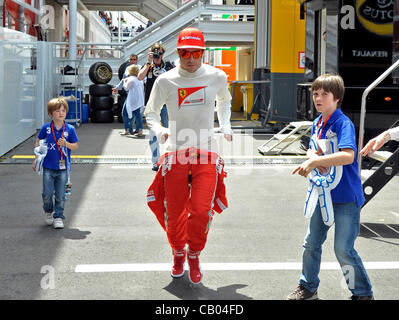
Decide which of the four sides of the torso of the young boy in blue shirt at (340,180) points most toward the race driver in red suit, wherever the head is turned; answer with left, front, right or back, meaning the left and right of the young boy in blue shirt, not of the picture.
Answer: right

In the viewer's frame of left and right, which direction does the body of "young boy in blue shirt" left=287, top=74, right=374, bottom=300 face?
facing the viewer and to the left of the viewer

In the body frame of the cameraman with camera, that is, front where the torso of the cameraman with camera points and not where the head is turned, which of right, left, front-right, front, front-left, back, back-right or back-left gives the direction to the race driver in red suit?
front

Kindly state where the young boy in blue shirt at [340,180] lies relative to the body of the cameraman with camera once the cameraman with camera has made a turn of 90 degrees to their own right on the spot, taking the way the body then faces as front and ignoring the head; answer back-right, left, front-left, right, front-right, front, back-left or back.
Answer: left

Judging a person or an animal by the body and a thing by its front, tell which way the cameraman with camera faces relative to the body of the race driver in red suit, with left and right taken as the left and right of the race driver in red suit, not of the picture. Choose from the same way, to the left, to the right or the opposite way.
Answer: the same way

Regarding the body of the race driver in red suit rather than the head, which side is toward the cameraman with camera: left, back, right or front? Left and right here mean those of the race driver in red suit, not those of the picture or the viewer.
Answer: back

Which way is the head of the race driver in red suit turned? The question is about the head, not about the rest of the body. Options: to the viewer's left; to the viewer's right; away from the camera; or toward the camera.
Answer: toward the camera

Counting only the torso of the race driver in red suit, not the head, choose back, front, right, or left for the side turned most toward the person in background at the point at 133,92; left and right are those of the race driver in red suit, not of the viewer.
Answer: back

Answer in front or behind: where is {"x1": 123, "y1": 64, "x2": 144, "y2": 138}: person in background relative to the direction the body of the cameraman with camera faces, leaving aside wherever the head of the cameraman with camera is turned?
behind

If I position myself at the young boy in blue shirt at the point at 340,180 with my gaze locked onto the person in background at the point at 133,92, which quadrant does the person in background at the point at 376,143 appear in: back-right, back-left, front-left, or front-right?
front-right

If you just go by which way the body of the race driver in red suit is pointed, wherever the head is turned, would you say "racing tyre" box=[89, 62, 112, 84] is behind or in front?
behind

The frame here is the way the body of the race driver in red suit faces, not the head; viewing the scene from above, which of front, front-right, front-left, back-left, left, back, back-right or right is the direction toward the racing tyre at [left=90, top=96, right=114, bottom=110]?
back

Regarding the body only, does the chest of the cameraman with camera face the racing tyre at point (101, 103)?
no

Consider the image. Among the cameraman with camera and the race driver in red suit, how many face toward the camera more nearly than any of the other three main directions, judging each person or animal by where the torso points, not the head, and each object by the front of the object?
2

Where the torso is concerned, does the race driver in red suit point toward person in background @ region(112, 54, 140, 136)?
no

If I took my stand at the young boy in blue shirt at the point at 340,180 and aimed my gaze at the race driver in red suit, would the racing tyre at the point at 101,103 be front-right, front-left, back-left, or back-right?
front-right

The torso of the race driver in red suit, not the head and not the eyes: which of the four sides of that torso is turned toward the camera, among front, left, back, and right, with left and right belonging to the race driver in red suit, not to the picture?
front

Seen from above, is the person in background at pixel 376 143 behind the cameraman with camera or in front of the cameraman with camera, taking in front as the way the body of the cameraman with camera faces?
in front

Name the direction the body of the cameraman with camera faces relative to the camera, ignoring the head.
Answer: toward the camera
